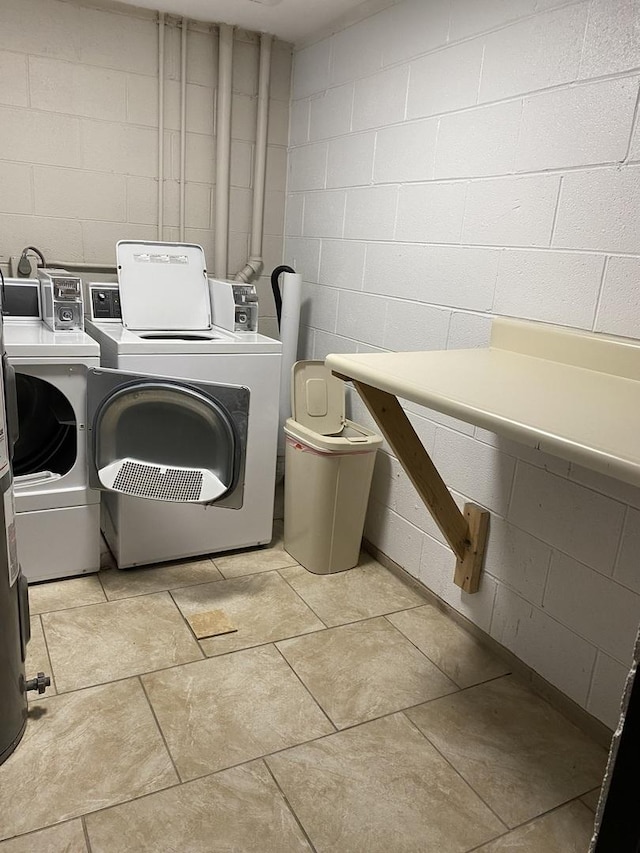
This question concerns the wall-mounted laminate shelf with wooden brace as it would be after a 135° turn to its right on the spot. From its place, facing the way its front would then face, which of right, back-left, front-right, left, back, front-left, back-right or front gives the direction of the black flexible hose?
front-left

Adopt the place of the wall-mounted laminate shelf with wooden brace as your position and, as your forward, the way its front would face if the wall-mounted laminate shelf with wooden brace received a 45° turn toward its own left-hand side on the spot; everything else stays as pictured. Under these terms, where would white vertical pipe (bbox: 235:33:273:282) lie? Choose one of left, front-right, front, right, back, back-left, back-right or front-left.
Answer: back-right

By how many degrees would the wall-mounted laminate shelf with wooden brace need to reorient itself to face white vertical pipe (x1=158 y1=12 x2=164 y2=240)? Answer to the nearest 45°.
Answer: approximately 90° to its right

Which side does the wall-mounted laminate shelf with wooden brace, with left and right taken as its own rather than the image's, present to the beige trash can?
right

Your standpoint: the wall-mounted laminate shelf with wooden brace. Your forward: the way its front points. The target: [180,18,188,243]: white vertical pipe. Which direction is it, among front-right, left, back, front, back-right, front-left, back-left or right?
right

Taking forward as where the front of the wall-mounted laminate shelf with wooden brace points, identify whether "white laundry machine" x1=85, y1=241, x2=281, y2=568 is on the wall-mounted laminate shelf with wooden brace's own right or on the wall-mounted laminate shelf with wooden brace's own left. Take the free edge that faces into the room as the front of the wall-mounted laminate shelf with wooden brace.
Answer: on the wall-mounted laminate shelf with wooden brace's own right

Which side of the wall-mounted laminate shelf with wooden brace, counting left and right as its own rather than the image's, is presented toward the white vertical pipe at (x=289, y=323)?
right

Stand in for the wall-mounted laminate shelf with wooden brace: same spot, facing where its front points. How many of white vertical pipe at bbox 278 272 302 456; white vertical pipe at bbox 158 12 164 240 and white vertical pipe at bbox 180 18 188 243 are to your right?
3

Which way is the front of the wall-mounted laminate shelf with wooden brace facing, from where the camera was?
facing the viewer and to the left of the viewer

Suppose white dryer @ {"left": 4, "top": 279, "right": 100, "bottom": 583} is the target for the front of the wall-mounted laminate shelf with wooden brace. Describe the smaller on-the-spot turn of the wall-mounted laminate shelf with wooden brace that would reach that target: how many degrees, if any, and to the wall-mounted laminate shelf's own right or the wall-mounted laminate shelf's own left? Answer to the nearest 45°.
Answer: approximately 45° to the wall-mounted laminate shelf's own right
